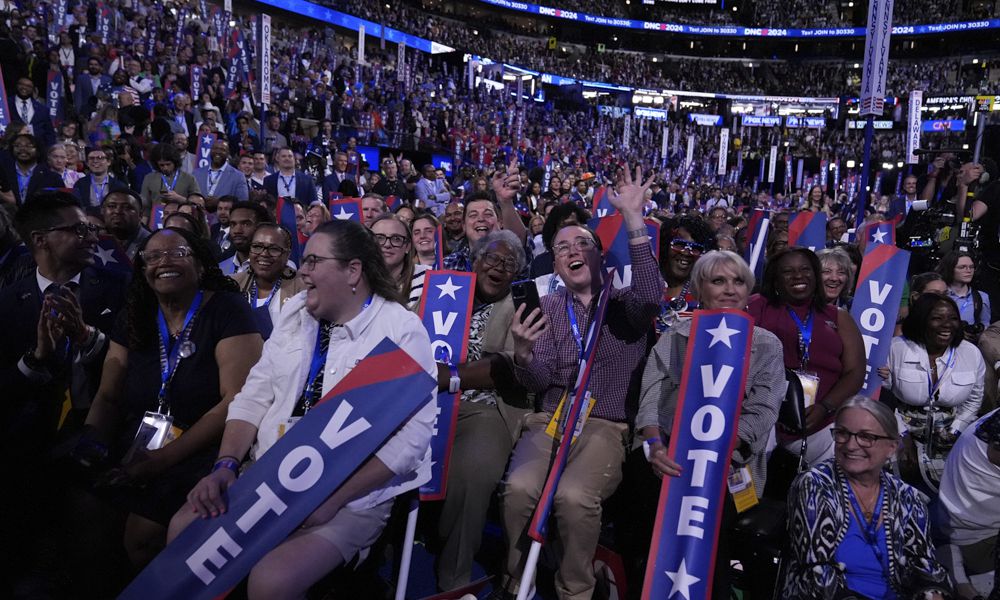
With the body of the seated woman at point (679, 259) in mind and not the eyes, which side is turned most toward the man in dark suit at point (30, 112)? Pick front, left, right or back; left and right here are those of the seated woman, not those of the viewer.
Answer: right

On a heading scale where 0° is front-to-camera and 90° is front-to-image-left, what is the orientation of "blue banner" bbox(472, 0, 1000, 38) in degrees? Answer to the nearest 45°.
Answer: approximately 0°

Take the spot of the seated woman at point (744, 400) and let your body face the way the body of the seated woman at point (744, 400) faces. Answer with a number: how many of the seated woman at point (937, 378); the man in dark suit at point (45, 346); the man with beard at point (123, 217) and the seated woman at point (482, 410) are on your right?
3

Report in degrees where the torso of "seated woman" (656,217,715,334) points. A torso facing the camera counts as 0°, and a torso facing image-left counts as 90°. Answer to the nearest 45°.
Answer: approximately 0°

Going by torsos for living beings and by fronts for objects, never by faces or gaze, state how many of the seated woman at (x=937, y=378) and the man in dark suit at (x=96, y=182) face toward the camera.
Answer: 2

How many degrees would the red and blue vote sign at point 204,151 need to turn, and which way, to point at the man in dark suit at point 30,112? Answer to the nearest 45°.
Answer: approximately 90° to its right

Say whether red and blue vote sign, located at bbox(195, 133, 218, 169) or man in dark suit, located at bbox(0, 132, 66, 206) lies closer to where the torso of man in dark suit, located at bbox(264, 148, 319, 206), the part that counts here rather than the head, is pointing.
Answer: the man in dark suit

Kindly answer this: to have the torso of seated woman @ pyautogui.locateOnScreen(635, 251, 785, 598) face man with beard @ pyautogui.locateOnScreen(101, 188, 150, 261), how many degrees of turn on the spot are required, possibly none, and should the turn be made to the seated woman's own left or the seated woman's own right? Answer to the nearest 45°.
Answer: approximately 90° to the seated woman's own right
